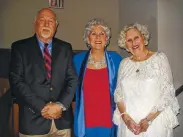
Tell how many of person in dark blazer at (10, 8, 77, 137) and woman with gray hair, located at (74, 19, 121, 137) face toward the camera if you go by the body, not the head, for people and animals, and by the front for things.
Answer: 2

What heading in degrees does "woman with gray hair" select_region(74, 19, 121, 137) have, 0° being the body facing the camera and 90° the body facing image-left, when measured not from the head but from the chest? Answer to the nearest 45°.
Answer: approximately 0°

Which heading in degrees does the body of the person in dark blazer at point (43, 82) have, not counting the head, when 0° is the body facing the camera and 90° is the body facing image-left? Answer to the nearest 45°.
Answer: approximately 0°
